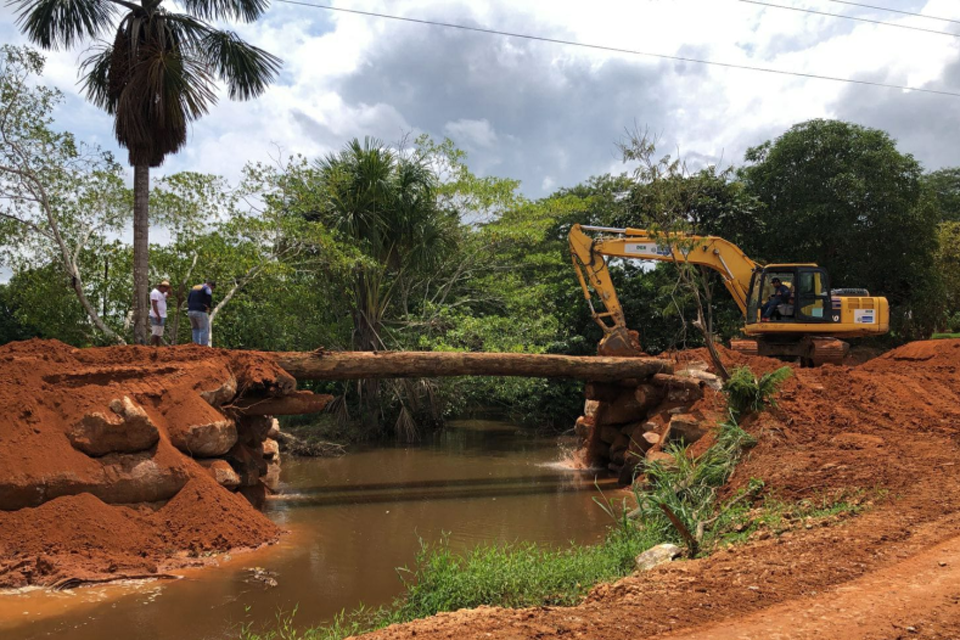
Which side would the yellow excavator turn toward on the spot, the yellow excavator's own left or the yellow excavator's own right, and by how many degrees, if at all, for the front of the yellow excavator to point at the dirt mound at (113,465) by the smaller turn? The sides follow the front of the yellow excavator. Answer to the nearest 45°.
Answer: approximately 45° to the yellow excavator's own left

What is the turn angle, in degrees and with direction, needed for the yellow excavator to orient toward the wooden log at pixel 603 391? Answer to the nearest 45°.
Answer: approximately 45° to its left

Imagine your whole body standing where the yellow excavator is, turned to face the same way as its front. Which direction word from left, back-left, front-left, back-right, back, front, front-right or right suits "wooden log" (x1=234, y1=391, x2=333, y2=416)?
front-left

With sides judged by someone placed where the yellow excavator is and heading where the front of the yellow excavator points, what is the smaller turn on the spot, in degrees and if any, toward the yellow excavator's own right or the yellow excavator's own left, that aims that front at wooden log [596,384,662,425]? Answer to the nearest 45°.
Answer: approximately 45° to the yellow excavator's own left

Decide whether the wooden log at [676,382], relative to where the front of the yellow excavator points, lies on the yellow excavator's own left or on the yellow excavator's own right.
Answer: on the yellow excavator's own left

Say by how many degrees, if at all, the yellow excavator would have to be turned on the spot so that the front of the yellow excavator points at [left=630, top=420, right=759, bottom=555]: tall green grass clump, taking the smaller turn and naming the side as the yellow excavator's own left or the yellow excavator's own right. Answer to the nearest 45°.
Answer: approximately 90° to the yellow excavator's own left

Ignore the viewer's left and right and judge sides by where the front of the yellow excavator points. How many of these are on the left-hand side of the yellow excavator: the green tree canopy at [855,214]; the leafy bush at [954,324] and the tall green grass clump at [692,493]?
1

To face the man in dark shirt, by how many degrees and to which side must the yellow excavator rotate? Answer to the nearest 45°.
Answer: approximately 45° to its left

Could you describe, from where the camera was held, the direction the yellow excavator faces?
facing to the left of the viewer

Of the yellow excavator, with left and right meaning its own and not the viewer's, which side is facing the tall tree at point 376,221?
front

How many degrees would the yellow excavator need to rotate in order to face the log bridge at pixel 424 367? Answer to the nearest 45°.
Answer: approximately 45° to its left
